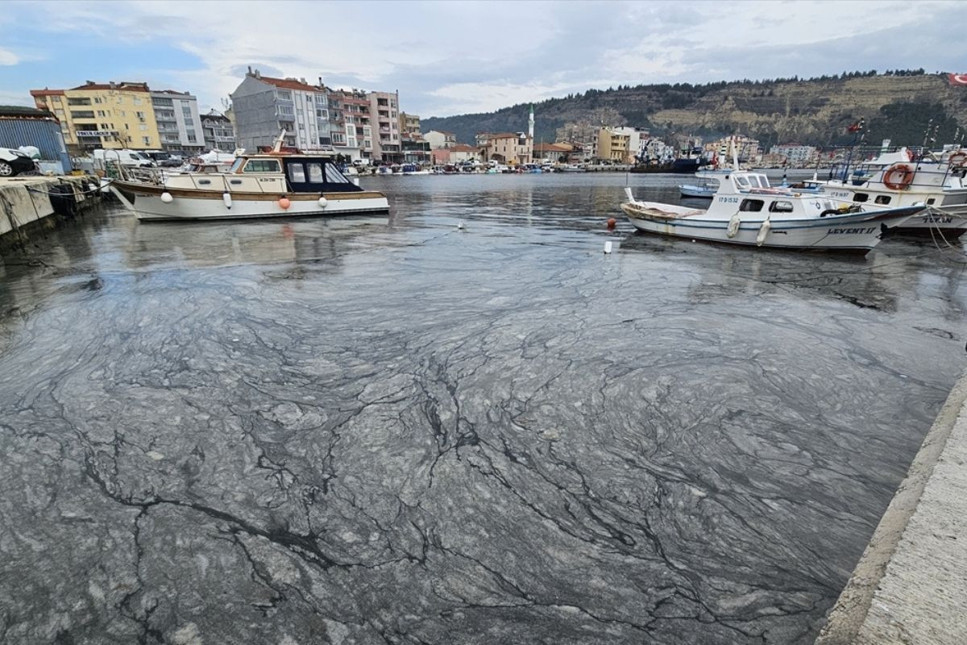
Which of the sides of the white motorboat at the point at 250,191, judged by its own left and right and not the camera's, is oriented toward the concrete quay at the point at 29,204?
front

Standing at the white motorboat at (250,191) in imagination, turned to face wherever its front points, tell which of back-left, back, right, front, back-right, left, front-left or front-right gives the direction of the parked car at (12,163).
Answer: front-right

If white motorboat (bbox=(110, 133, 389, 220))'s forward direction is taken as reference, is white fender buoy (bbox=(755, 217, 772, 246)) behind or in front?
behind

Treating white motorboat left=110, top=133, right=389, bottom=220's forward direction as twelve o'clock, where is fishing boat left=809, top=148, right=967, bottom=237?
The fishing boat is roughly at 7 o'clock from the white motorboat.

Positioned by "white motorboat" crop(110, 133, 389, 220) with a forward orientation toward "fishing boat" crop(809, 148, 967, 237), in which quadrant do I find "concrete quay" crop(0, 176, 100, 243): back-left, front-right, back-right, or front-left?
back-right

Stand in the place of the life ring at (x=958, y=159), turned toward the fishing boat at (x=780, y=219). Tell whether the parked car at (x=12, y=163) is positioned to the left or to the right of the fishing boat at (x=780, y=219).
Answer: right

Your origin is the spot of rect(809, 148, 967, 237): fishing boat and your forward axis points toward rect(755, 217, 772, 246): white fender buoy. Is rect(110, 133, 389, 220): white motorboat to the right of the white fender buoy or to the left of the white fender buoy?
right

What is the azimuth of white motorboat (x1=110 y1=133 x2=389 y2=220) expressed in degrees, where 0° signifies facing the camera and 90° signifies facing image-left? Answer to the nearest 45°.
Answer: approximately 90°
